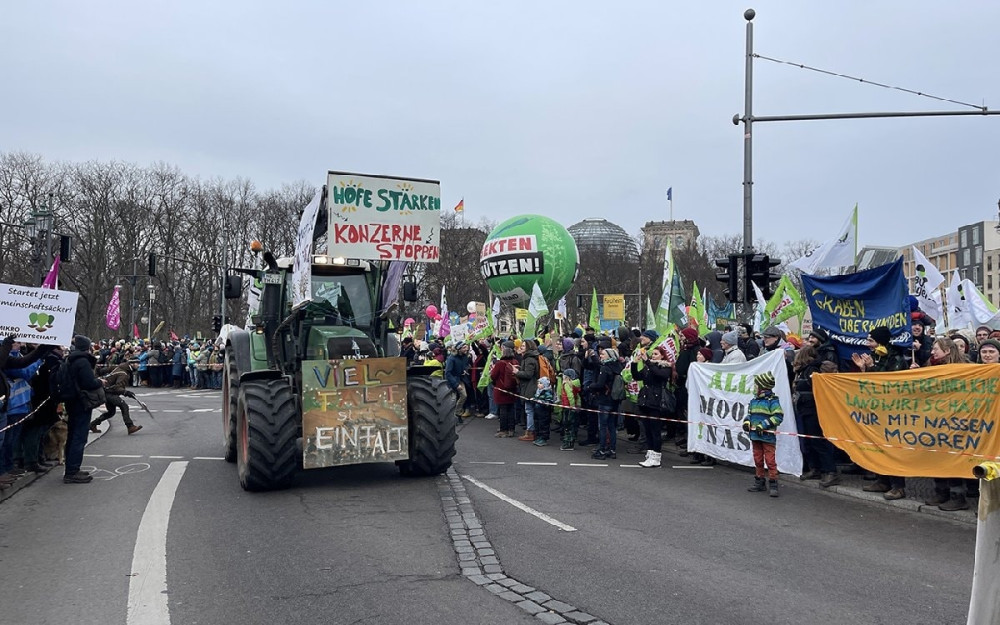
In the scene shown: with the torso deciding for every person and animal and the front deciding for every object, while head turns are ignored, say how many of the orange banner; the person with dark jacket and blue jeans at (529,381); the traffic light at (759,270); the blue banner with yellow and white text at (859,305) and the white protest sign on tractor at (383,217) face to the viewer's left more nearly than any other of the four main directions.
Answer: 1

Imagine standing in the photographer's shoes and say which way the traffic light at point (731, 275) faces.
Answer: facing to the left of the viewer

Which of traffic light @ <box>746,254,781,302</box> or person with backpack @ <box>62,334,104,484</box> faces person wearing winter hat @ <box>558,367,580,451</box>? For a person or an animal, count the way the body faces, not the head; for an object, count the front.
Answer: the person with backpack

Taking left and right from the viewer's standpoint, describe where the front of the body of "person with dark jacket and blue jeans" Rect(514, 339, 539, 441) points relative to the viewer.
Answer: facing to the left of the viewer

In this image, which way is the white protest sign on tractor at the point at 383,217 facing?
toward the camera

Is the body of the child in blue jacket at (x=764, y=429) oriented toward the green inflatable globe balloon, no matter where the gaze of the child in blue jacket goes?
no

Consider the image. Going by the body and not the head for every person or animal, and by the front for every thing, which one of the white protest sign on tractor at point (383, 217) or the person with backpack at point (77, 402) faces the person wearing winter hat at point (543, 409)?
the person with backpack

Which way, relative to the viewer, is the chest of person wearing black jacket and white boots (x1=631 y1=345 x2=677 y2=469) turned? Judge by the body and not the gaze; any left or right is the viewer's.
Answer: facing the viewer and to the left of the viewer

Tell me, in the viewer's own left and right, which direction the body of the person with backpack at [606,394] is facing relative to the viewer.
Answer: facing to the left of the viewer

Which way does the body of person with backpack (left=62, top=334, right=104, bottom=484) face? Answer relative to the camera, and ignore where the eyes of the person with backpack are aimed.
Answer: to the viewer's right

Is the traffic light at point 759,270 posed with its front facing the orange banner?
no

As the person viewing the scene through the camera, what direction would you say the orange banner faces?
facing the viewer

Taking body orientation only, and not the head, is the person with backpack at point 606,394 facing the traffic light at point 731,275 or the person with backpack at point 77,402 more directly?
the person with backpack

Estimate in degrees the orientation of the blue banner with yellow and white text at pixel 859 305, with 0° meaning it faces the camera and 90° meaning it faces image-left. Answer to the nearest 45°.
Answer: approximately 0°

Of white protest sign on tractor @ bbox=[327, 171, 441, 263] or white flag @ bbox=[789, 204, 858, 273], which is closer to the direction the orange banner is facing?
the white protest sign on tractor

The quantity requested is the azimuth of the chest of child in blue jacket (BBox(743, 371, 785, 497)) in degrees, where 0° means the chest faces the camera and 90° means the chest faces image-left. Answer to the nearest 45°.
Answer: approximately 45°
